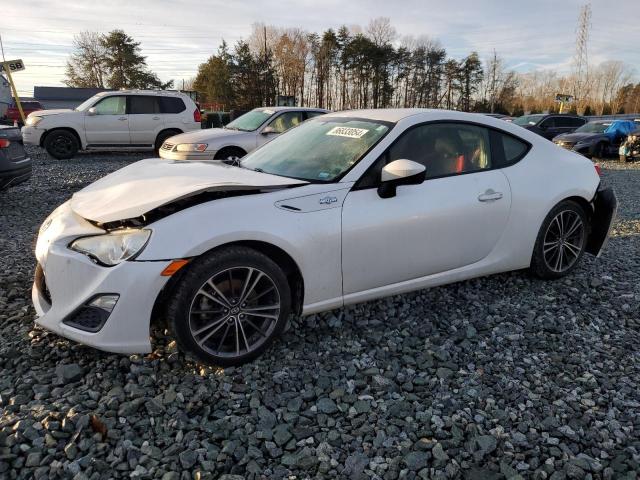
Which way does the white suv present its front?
to the viewer's left

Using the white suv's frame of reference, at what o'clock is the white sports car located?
The white sports car is roughly at 9 o'clock from the white suv.

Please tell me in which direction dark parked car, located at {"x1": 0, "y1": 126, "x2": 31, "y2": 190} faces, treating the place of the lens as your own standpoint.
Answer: facing away from the viewer and to the left of the viewer

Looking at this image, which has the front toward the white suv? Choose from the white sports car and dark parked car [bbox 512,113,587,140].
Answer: the dark parked car

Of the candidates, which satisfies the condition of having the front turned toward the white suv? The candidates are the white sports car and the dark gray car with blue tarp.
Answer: the dark gray car with blue tarp

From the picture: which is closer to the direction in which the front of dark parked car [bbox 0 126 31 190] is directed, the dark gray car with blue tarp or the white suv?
the white suv

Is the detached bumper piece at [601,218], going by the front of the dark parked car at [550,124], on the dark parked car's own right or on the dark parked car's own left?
on the dark parked car's own left

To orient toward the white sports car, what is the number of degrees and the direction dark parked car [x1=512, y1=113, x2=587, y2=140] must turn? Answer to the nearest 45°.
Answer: approximately 45° to its left
